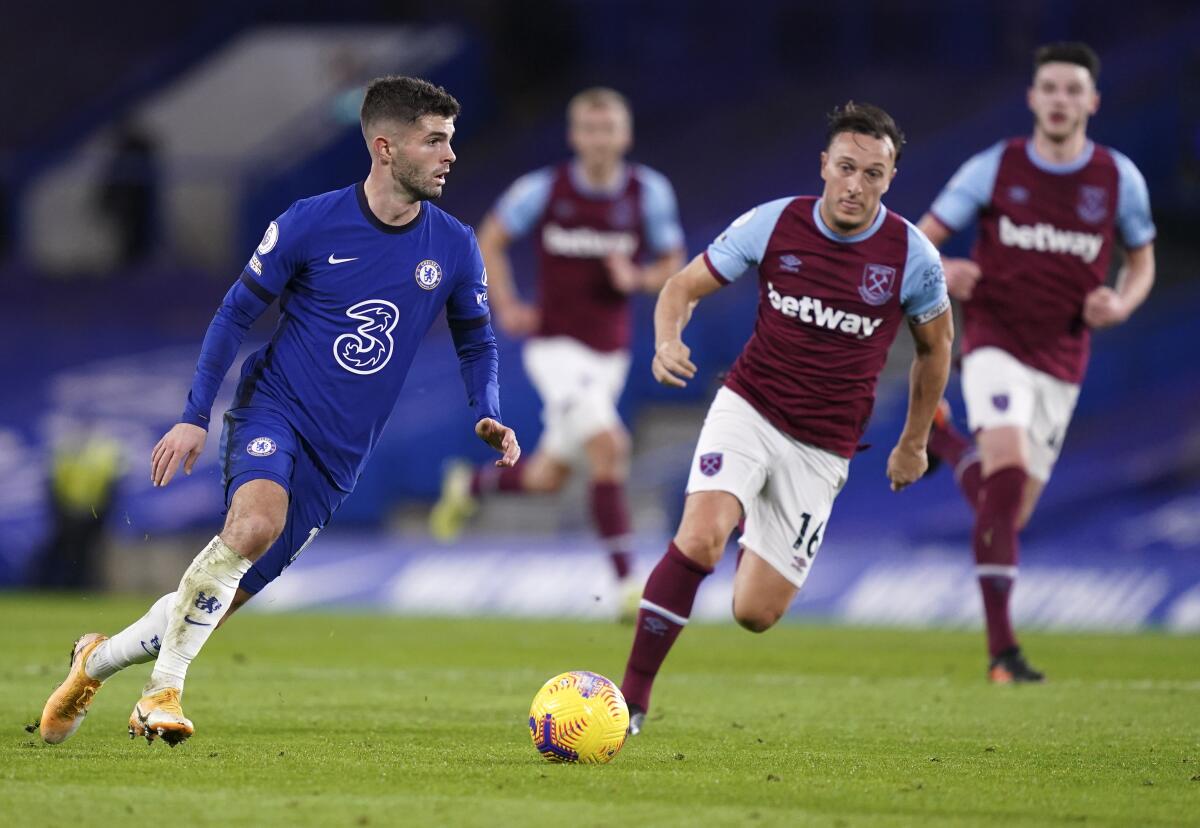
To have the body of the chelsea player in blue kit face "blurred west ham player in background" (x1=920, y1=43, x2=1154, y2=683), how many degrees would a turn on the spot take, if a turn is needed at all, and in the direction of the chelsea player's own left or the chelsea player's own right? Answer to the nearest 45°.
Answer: approximately 90° to the chelsea player's own left

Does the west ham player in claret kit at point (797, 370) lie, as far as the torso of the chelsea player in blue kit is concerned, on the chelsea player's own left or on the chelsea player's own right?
on the chelsea player's own left

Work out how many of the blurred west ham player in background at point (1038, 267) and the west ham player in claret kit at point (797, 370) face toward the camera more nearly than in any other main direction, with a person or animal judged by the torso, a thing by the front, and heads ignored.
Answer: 2

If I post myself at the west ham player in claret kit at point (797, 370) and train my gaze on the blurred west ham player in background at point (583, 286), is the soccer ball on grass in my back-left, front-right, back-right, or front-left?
back-left

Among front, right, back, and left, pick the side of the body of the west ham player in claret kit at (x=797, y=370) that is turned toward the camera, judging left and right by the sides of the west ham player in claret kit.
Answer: front

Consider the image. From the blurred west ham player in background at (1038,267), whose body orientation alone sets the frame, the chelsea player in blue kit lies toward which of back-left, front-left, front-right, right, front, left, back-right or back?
front-right

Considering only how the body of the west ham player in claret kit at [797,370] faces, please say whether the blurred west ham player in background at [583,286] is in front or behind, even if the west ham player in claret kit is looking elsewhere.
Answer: behind

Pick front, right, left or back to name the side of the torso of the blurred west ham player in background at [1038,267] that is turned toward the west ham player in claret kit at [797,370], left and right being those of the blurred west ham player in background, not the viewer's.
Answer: front

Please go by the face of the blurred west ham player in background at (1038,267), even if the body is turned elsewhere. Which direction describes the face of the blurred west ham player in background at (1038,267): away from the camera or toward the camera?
toward the camera

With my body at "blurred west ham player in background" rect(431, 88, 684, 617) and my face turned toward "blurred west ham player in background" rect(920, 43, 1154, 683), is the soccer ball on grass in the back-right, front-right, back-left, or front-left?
front-right

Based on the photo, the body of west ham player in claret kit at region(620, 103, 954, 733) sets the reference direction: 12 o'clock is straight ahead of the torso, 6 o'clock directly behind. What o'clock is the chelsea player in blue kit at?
The chelsea player in blue kit is roughly at 2 o'clock from the west ham player in claret kit.

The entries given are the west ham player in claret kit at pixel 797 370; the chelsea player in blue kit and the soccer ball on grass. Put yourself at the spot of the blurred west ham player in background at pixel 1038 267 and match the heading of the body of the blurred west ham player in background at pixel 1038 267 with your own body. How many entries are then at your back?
0

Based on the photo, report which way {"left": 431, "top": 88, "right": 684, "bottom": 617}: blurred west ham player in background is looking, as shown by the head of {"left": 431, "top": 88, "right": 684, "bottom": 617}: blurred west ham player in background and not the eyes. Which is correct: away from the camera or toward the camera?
toward the camera

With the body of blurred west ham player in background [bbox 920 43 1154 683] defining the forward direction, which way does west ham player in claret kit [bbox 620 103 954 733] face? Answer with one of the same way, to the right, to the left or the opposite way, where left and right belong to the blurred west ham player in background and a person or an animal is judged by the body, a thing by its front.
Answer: the same way

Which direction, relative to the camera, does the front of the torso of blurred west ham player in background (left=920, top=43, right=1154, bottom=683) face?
toward the camera
